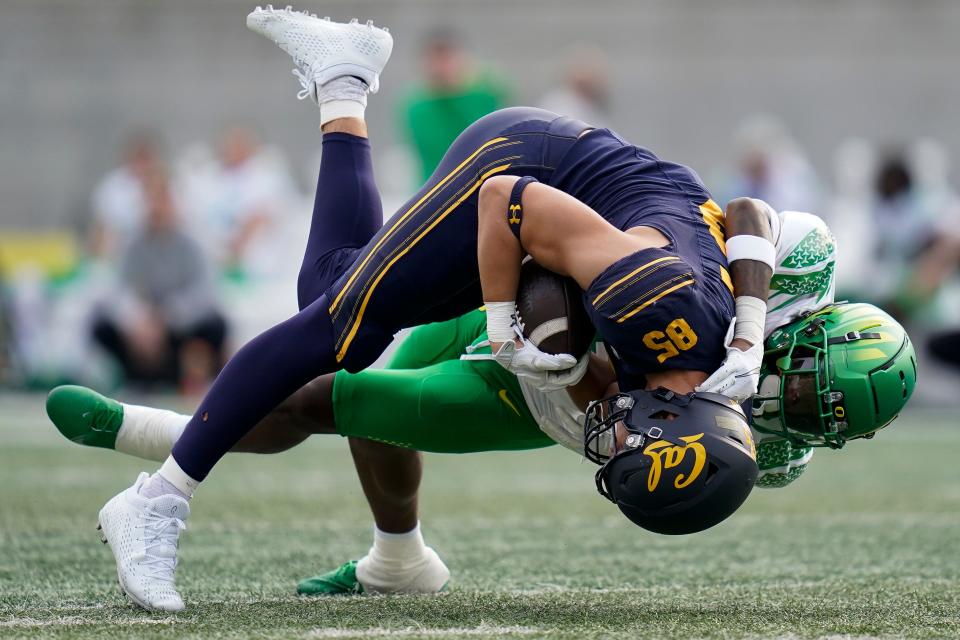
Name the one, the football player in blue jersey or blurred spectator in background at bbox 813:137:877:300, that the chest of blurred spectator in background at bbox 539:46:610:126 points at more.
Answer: the football player in blue jersey

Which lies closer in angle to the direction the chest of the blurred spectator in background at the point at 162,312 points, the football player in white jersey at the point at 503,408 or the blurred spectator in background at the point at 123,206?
the football player in white jersey

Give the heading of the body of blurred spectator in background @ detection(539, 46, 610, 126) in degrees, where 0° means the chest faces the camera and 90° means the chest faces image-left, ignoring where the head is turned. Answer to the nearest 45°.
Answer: approximately 0°

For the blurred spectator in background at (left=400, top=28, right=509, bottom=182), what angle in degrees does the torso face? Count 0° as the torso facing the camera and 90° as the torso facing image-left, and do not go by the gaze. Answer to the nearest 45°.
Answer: approximately 0°

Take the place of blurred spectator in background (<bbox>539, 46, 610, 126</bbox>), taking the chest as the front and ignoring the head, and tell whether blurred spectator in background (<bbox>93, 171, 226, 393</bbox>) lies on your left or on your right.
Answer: on your right

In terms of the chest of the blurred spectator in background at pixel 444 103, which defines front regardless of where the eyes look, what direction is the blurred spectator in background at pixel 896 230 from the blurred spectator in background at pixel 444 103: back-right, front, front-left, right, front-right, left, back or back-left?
back-left

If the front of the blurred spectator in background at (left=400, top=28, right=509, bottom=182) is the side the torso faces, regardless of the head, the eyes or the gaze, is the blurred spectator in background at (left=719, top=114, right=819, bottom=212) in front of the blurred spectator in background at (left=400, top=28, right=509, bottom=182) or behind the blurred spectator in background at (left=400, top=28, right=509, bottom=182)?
behind
